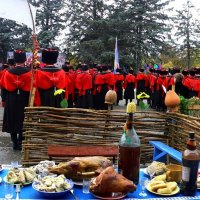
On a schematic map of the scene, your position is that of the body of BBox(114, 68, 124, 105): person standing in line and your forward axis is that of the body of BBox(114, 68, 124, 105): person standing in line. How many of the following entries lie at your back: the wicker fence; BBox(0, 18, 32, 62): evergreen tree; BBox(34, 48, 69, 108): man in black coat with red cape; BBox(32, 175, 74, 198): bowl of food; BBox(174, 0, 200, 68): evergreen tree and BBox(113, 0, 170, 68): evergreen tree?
3
